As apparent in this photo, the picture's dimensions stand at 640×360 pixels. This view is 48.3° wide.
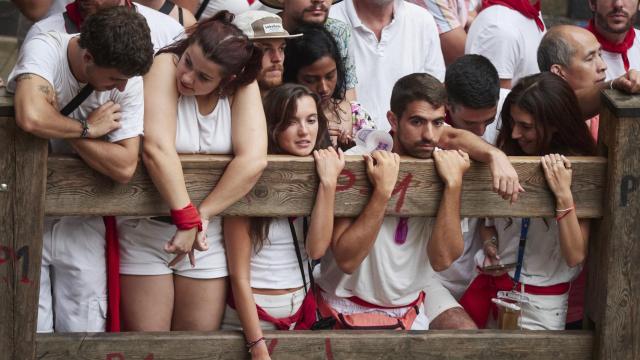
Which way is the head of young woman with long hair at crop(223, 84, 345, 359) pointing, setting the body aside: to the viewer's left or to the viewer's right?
to the viewer's right

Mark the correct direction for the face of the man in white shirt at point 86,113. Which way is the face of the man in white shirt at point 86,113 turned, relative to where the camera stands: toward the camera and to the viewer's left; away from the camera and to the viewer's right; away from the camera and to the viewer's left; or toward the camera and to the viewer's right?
toward the camera and to the viewer's right

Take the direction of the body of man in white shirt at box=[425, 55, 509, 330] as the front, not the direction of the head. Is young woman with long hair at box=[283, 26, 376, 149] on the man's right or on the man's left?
on the man's right

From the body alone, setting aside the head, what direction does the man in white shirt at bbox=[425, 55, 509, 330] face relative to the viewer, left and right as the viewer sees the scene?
facing the viewer and to the right of the viewer

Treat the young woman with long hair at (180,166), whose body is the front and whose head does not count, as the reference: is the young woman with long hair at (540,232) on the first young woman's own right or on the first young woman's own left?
on the first young woman's own left

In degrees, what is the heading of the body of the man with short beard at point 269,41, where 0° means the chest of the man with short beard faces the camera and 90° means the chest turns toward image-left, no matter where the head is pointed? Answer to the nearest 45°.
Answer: approximately 315°

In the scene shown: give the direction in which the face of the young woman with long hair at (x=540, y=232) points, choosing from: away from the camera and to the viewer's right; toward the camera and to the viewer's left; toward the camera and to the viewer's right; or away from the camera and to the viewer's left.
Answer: toward the camera and to the viewer's left

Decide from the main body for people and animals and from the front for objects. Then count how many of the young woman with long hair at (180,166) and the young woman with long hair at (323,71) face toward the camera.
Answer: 2

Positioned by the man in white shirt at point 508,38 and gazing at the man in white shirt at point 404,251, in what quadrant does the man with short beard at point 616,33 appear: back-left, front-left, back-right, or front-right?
back-left

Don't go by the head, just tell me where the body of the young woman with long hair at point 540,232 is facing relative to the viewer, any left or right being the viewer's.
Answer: facing the viewer and to the left of the viewer
